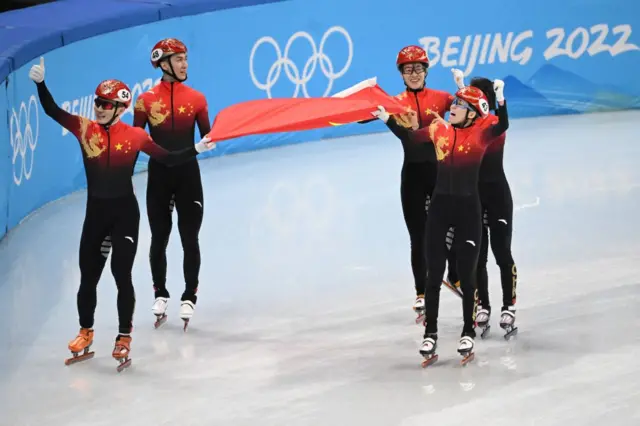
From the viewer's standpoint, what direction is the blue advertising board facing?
toward the camera
